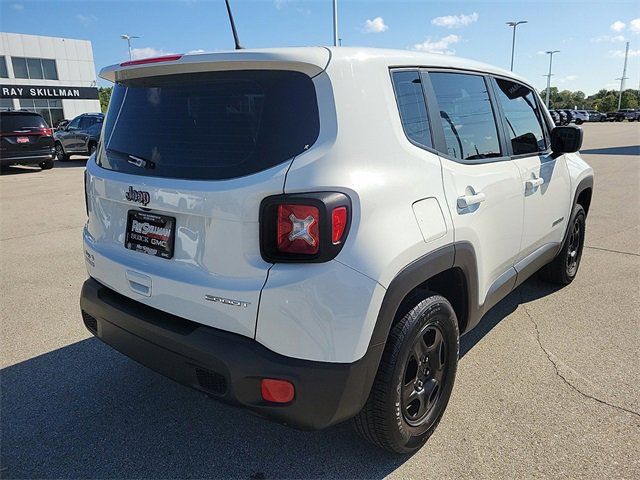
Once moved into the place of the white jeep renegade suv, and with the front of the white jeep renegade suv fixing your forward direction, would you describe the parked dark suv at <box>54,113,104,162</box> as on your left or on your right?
on your left

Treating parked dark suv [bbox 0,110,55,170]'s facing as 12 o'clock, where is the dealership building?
The dealership building is roughly at 12 o'clock from the parked dark suv.

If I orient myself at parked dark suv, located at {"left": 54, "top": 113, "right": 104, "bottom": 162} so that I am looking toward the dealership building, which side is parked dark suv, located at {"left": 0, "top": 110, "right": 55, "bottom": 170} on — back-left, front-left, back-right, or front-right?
back-left

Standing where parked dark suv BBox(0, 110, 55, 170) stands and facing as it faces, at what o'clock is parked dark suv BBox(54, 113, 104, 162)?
parked dark suv BBox(54, 113, 104, 162) is roughly at 1 o'clock from parked dark suv BBox(0, 110, 55, 170).

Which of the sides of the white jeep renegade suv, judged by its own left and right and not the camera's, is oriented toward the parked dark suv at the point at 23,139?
left

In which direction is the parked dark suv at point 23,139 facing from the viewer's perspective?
away from the camera

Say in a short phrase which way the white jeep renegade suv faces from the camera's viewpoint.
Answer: facing away from the viewer and to the right of the viewer
